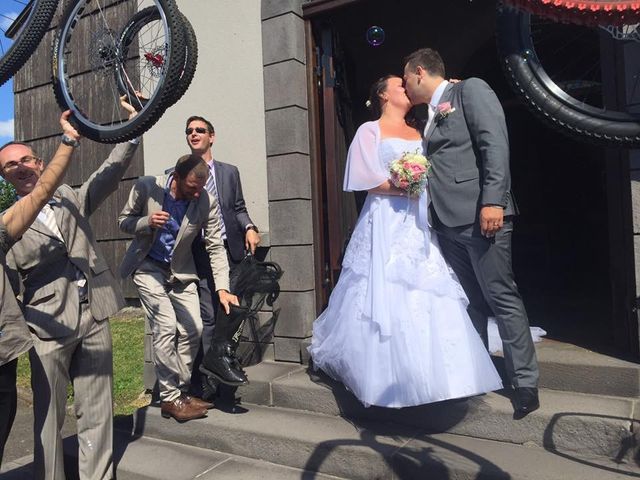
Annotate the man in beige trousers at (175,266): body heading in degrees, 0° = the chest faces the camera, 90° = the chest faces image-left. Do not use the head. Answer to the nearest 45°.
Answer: approximately 315°

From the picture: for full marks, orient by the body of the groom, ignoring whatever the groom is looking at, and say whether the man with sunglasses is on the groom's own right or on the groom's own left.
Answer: on the groom's own right

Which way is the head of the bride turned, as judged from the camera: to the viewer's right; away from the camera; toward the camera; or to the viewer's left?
to the viewer's right

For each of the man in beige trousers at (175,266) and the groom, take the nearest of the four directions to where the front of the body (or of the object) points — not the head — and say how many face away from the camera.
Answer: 0

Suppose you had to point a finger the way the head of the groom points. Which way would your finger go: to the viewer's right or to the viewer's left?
to the viewer's left
